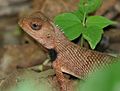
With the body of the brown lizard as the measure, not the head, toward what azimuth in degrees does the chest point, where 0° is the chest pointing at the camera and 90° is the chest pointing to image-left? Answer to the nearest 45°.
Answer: approximately 90°
